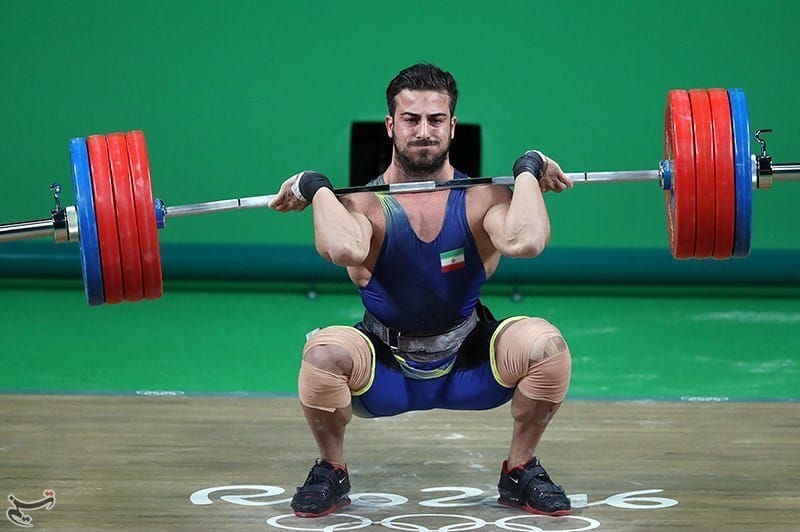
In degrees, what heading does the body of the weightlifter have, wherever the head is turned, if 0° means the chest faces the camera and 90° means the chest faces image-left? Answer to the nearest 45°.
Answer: approximately 0°
